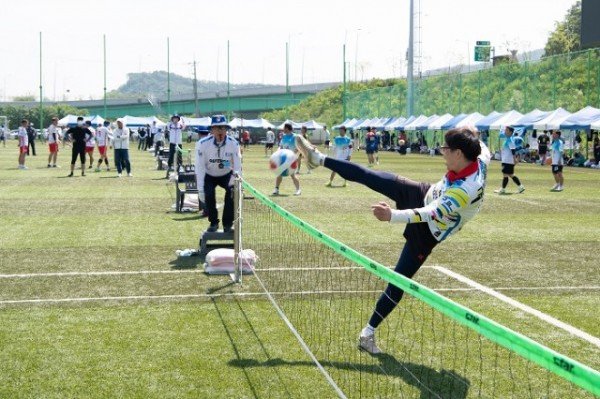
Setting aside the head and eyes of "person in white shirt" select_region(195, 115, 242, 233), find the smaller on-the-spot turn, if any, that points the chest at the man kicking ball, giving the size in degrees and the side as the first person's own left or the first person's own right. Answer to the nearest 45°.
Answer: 0° — they already face them

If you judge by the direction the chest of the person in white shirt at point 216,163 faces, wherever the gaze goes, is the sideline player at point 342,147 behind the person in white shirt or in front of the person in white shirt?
behind

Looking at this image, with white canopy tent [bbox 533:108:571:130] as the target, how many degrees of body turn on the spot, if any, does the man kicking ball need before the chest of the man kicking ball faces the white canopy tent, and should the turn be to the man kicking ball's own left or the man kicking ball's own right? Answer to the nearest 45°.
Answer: approximately 90° to the man kicking ball's own right

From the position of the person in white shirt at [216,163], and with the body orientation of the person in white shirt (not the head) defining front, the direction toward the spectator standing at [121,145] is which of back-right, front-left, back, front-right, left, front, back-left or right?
back

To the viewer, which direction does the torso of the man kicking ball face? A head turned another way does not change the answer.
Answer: to the viewer's left

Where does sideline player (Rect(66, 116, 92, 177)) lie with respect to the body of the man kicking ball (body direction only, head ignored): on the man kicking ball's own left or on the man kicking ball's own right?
on the man kicking ball's own right

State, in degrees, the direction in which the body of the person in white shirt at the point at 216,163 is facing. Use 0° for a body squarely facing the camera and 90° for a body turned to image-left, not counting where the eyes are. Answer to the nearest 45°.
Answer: approximately 0°
